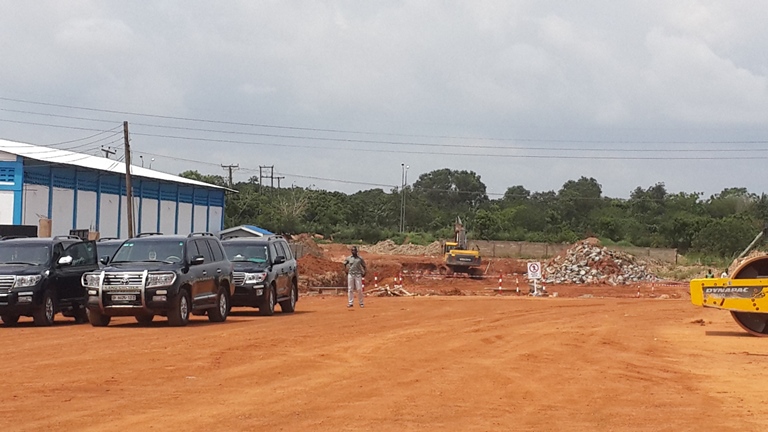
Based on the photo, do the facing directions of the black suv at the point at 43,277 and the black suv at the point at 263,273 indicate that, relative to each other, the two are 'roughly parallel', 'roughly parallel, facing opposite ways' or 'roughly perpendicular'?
roughly parallel

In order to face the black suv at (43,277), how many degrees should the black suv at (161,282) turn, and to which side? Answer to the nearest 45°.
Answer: approximately 90° to its right

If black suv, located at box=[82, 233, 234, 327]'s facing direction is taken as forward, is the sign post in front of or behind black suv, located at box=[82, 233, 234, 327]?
behind

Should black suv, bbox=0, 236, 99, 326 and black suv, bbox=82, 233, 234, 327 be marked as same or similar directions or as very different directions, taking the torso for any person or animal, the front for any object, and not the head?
same or similar directions

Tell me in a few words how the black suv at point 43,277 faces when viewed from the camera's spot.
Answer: facing the viewer and to the left of the viewer

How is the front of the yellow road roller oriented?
to the viewer's left

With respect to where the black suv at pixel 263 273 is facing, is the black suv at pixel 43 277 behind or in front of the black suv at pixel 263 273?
in front

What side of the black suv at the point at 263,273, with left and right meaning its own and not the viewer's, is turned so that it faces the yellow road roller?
left
